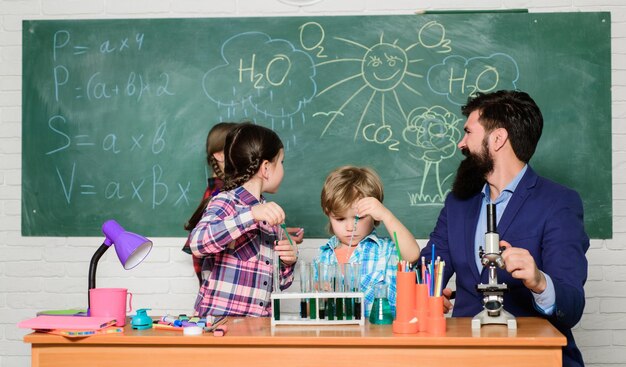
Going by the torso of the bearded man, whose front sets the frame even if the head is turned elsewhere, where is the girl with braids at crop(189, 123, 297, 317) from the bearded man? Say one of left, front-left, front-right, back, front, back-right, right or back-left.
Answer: front-right

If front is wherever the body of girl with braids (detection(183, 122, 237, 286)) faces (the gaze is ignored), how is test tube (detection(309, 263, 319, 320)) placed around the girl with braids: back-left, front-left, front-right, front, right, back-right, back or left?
right

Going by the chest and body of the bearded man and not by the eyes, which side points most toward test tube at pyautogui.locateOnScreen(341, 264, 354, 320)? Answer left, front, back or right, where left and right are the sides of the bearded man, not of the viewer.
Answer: front

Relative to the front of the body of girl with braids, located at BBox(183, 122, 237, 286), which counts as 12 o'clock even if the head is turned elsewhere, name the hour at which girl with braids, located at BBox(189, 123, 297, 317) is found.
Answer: girl with braids, located at BBox(189, 123, 297, 317) is roughly at 3 o'clock from girl with braids, located at BBox(183, 122, 237, 286).

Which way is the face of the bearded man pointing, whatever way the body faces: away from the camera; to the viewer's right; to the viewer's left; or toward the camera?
to the viewer's left

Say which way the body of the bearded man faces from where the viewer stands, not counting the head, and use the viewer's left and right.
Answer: facing the viewer and to the left of the viewer

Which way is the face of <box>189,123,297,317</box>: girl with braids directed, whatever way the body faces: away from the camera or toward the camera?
away from the camera

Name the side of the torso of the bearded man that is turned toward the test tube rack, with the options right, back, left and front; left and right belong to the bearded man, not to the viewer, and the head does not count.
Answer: front

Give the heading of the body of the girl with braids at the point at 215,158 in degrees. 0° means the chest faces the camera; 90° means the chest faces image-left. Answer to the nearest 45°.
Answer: approximately 270°

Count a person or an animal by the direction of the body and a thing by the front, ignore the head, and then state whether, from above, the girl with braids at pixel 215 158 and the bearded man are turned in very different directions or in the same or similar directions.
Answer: very different directions
